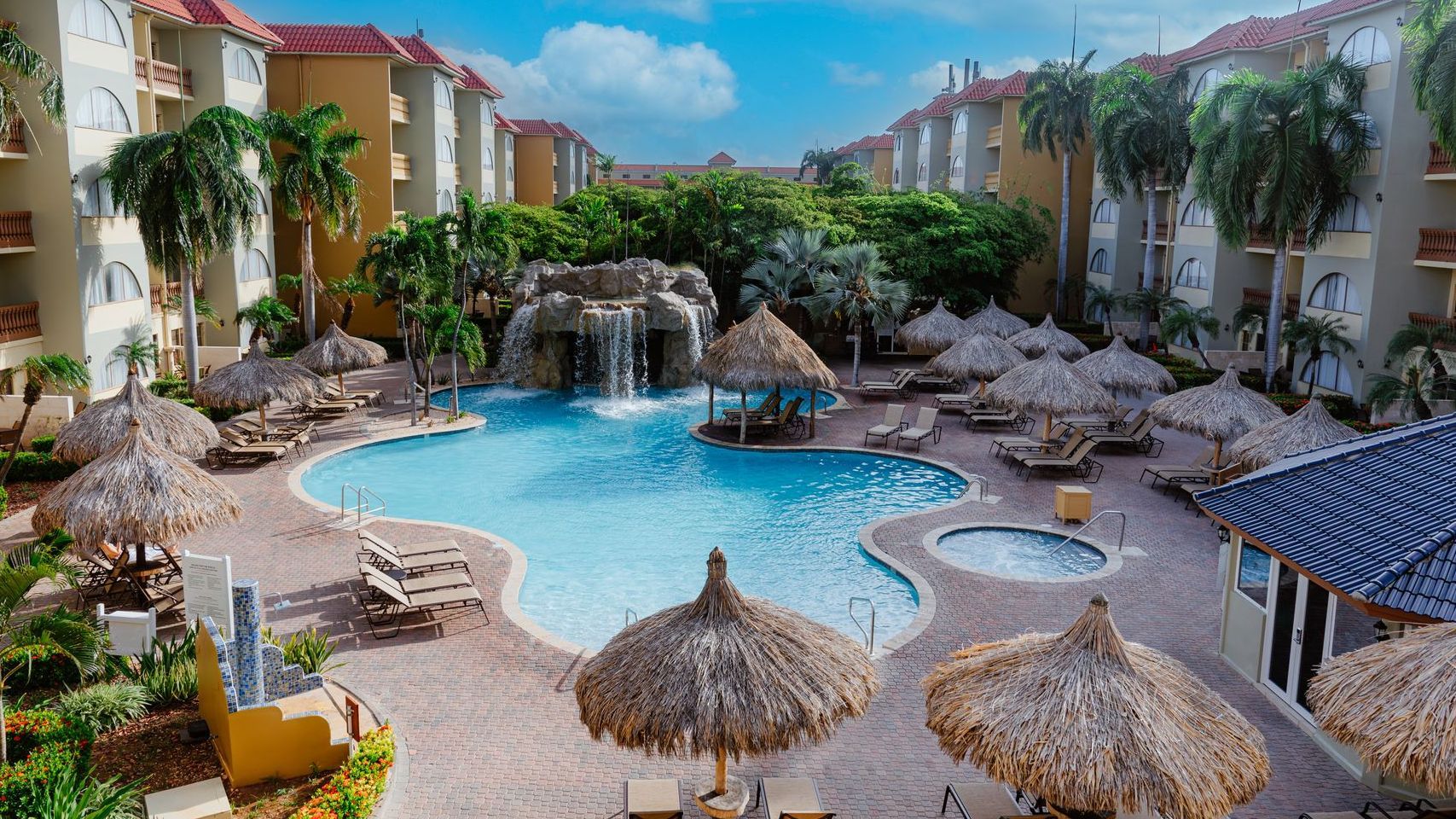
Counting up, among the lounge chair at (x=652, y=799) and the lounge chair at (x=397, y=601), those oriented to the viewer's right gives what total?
1

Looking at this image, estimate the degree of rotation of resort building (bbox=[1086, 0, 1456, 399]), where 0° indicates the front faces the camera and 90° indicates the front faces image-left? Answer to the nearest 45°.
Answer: approximately 45°

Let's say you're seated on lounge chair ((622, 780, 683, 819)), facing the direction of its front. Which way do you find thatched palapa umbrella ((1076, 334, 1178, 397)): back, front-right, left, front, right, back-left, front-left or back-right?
front-right

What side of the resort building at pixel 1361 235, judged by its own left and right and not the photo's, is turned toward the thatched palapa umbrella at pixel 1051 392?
front

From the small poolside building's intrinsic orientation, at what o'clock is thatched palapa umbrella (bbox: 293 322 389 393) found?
The thatched palapa umbrella is roughly at 2 o'clock from the small poolside building.

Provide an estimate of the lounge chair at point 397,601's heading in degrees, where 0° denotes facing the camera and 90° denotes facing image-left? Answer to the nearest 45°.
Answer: approximately 270°

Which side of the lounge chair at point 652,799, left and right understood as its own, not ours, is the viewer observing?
back

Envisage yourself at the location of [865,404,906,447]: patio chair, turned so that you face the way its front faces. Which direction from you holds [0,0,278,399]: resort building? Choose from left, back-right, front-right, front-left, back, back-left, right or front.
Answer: front-right

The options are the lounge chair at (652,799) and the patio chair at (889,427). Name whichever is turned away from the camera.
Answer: the lounge chair

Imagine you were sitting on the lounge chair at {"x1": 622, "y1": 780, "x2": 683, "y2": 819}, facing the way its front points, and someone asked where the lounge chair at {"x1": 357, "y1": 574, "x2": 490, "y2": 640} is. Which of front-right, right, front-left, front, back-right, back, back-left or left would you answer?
front-left

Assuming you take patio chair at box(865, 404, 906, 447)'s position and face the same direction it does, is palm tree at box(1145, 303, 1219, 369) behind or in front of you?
behind

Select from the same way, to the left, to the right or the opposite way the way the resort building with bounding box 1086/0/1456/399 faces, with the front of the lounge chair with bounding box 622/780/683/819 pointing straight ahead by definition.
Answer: to the left

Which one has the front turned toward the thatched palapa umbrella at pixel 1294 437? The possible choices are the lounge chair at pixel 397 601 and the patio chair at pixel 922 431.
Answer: the lounge chair

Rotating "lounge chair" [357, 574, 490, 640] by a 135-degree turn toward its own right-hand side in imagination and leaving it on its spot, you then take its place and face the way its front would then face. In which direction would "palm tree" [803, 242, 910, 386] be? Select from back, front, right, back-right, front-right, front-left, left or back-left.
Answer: back

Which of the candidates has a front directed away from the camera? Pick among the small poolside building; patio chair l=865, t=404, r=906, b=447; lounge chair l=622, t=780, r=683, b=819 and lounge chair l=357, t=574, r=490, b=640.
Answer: lounge chair l=622, t=780, r=683, b=819
